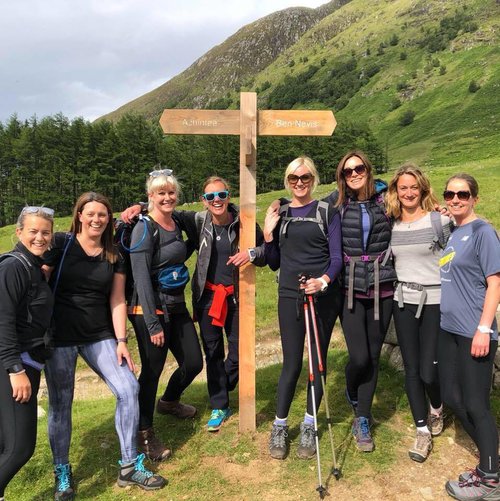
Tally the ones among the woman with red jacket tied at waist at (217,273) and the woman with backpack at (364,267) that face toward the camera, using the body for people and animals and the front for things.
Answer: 2

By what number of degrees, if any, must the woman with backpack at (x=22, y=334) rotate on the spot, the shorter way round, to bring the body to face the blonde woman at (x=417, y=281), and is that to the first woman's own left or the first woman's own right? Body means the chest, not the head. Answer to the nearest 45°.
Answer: approximately 45° to the first woman's own left

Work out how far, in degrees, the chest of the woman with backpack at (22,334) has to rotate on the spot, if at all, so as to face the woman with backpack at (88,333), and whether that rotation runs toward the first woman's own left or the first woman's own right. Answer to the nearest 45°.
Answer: approximately 90° to the first woman's own left

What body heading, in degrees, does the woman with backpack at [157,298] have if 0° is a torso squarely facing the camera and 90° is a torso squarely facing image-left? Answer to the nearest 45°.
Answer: approximately 315°

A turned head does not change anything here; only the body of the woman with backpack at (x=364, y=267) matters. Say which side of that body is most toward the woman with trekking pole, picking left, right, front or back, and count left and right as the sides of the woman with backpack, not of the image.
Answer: right

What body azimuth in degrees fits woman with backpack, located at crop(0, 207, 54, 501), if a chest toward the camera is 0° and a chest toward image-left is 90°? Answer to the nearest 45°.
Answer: approximately 315°

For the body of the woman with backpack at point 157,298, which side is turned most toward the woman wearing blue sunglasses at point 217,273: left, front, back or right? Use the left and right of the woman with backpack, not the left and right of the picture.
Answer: left
